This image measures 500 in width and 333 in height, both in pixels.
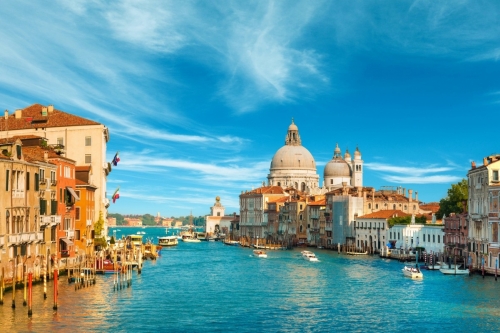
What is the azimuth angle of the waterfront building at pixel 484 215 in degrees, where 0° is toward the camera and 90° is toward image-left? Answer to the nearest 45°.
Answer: approximately 45°

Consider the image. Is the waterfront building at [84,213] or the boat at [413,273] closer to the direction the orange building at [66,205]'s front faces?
the boat

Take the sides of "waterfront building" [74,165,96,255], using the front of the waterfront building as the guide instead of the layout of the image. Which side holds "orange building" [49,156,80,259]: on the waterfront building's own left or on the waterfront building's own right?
on the waterfront building's own right

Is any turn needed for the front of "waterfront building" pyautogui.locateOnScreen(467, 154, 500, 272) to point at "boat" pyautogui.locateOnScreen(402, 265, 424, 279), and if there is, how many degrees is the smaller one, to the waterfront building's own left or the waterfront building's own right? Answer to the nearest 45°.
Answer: approximately 45° to the waterfront building's own right
